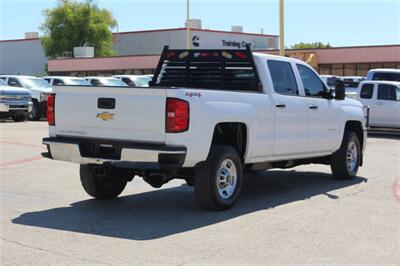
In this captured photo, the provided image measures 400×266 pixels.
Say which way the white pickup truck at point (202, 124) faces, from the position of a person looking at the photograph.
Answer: facing away from the viewer and to the right of the viewer

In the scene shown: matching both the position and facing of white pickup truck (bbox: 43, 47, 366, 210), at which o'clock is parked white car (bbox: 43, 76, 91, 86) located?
The parked white car is roughly at 10 o'clock from the white pickup truck.

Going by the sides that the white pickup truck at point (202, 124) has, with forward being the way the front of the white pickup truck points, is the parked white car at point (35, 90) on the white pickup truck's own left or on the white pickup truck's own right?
on the white pickup truck's own left
